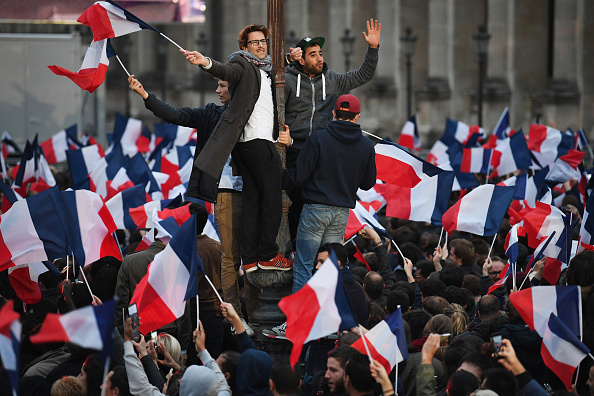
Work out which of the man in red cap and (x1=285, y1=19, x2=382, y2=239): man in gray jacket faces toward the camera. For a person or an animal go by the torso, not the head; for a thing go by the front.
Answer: the man in gray jacket

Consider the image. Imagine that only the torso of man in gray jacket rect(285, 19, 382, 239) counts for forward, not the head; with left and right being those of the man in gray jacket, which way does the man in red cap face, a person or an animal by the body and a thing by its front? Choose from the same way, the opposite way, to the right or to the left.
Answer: the opposite way

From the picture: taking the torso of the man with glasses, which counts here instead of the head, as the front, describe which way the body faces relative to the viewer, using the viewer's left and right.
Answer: facing the viewer and to the right of the viewer

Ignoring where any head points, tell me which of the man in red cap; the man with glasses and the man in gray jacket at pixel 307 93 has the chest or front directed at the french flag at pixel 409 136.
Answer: the man in red cap

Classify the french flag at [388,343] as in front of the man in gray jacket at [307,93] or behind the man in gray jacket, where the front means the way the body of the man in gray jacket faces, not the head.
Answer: in front

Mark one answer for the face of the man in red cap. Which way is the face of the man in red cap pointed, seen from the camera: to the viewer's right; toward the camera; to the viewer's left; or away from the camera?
away from the camera

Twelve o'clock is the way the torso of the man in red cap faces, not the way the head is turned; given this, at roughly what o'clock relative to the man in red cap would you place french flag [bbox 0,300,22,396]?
The french flag is roughly at 7 o'clock from the man in red cap.

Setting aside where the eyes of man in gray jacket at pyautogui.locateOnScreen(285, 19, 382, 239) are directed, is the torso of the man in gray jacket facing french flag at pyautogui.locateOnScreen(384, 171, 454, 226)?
no

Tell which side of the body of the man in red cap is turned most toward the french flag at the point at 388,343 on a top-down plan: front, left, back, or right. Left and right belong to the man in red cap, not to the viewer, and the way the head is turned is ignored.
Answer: back

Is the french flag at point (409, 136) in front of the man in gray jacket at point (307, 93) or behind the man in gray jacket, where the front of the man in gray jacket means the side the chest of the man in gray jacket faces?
behind

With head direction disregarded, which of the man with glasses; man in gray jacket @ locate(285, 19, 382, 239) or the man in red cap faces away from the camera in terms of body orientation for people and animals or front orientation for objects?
the man in red cap

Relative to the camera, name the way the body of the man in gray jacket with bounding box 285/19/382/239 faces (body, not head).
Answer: toward the camera

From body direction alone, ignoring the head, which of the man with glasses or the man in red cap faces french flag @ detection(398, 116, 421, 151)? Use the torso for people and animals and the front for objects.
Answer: the man in red cap

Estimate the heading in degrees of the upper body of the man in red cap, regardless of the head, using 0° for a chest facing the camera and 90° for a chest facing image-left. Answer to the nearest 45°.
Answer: approximately 180°

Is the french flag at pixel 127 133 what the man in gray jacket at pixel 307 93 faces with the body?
no

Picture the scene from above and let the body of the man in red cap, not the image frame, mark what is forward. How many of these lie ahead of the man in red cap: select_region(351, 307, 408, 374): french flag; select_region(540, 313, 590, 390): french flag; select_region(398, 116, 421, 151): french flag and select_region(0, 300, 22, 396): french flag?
1

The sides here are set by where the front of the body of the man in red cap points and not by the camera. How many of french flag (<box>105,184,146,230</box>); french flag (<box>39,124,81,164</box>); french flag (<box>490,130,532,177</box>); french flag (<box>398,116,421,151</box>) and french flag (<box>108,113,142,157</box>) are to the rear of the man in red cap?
0

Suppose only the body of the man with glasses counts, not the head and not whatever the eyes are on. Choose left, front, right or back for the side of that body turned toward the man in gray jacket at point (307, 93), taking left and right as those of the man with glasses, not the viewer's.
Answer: left

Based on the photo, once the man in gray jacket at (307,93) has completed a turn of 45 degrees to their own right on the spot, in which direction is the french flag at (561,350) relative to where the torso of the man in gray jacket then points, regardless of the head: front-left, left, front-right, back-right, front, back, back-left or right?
left
